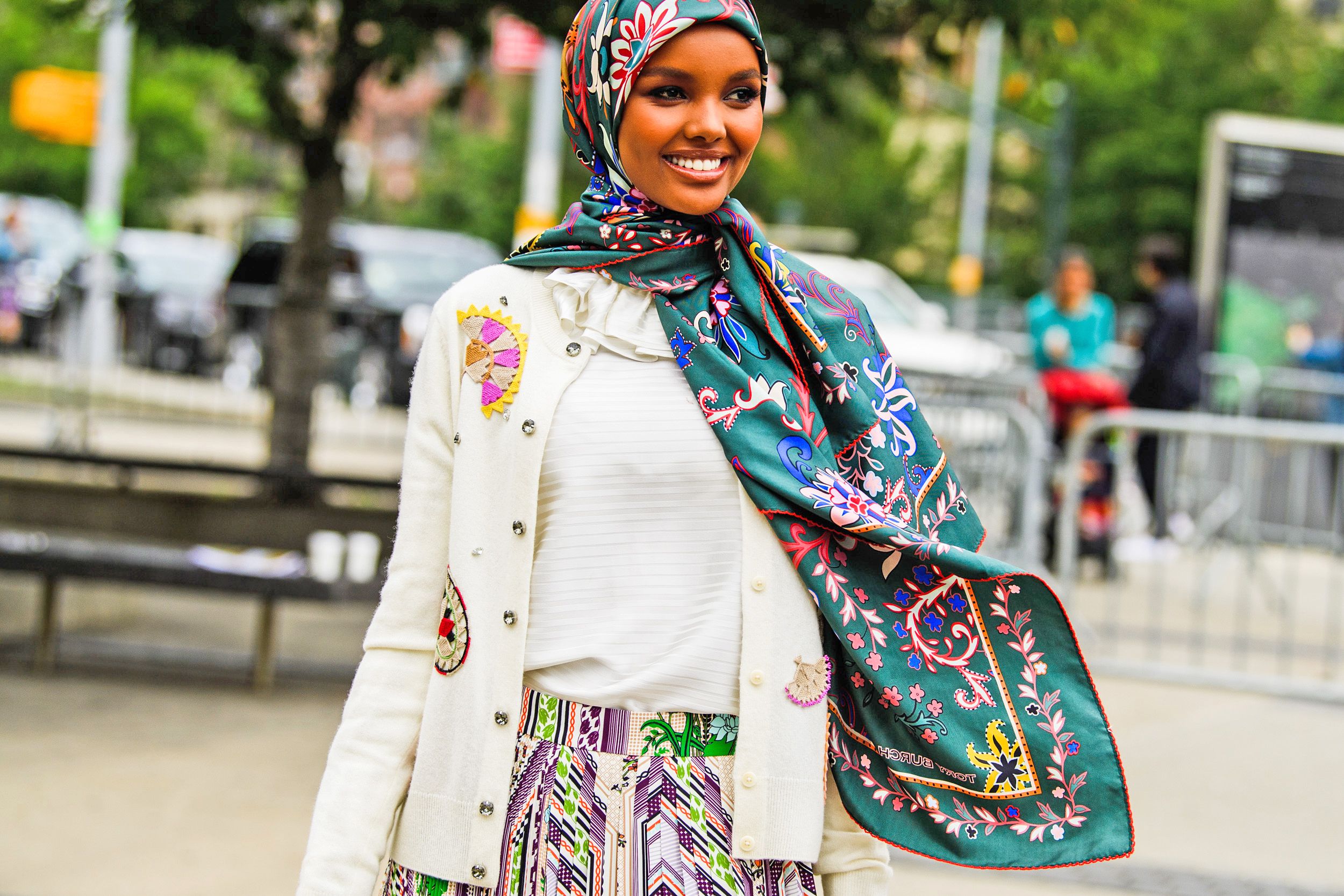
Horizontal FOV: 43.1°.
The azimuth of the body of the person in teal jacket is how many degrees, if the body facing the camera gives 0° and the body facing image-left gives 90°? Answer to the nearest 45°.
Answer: approximately 0°

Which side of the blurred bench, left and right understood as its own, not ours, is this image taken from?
front

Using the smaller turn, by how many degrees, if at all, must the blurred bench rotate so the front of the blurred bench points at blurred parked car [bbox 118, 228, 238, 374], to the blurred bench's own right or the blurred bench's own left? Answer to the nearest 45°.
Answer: approximately 180°

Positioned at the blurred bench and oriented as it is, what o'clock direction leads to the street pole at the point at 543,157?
The street pole is roughly at 7 o'clock from the blurred bench.

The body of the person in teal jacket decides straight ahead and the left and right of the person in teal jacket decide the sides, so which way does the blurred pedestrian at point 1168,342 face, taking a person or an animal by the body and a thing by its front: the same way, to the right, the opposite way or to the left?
to the right

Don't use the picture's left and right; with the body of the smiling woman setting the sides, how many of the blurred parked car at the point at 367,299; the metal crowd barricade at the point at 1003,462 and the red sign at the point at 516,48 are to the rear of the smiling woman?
3

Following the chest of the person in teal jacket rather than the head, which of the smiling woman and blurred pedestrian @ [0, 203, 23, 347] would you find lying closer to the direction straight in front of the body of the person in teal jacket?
the smiling woman

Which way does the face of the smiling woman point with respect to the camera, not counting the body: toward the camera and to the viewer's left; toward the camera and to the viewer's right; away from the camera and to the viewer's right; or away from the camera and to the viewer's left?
toward the camera and to the viewer's right

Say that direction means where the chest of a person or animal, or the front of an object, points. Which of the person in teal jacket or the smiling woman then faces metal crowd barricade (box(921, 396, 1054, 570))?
the person in teal jacket

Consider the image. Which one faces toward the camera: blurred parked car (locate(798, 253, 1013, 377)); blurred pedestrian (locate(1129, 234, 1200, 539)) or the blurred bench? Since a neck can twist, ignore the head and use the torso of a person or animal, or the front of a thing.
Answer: the blurred bench

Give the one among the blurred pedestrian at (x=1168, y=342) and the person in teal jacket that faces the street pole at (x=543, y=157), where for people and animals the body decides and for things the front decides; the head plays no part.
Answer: the blurred pedestrian

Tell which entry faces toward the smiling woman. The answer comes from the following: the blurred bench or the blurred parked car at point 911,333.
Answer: the blurred bench
